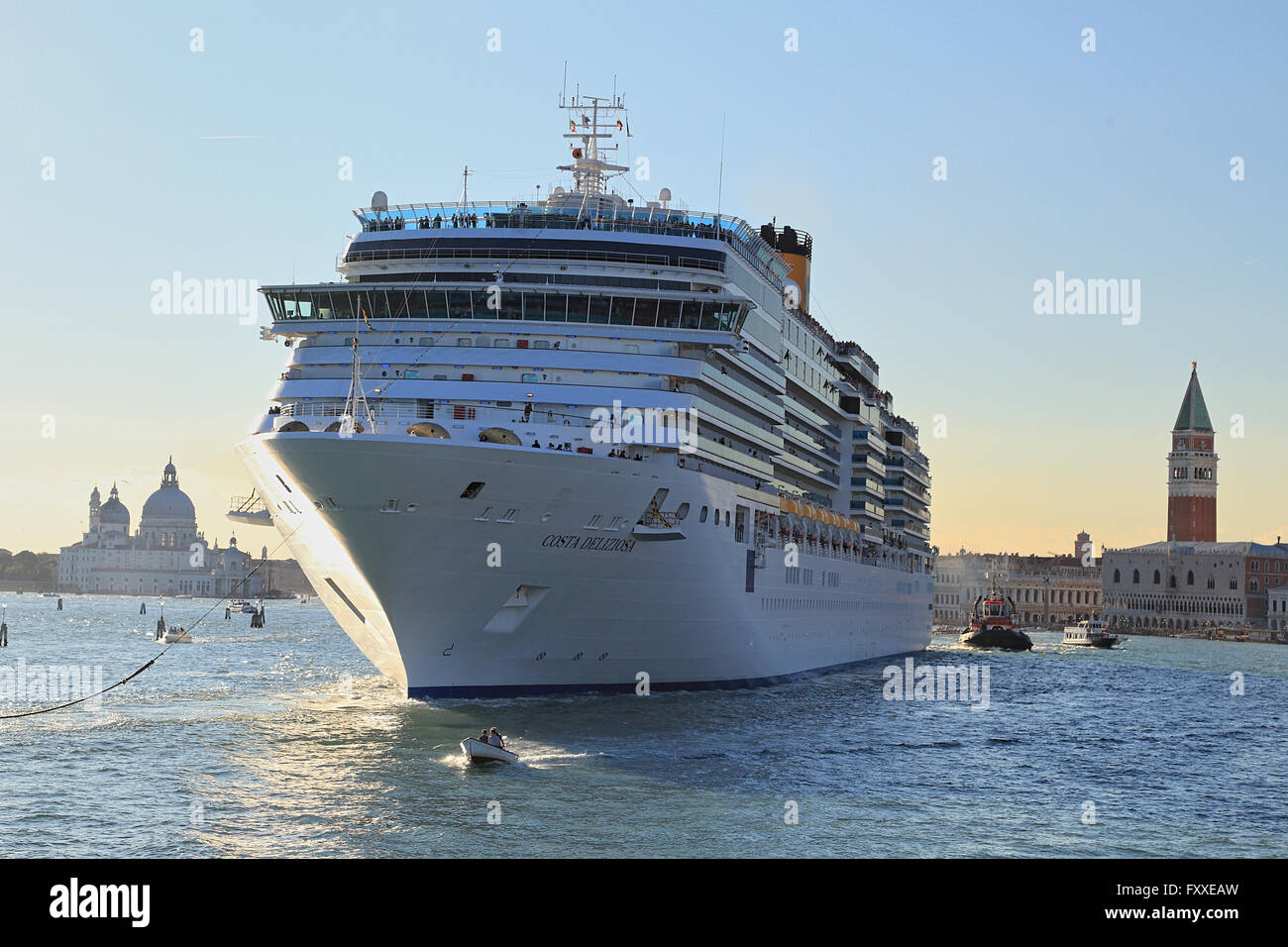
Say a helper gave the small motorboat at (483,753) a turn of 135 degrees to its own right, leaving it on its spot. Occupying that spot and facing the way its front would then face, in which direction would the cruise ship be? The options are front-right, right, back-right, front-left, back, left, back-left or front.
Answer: front

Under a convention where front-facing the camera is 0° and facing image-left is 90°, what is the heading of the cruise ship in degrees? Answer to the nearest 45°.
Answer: approximately 45°

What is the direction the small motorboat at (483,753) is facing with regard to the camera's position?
facing the viewer and to the left of the viewer
